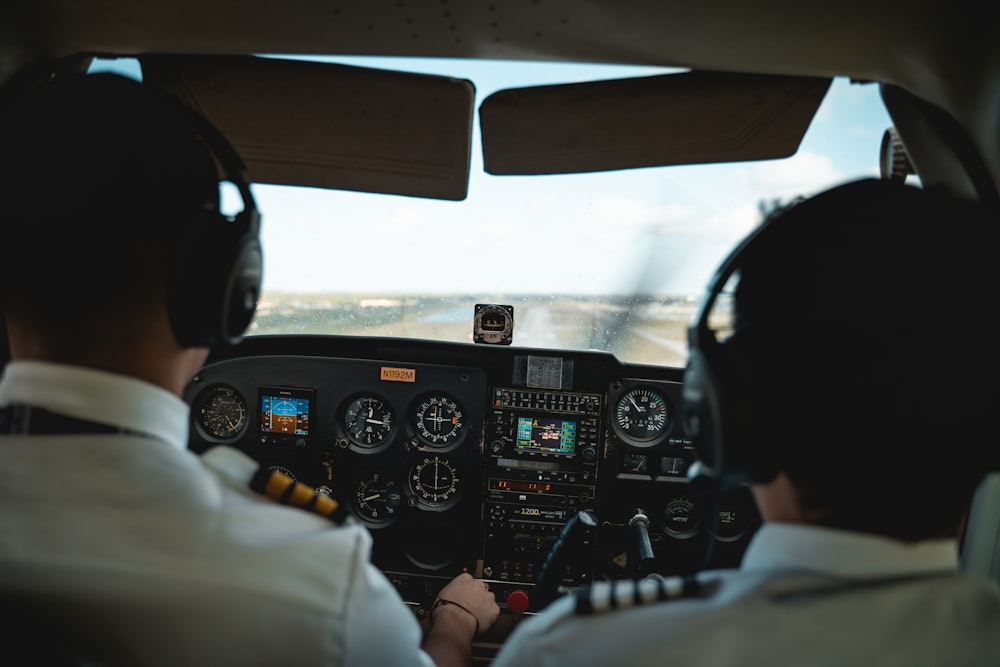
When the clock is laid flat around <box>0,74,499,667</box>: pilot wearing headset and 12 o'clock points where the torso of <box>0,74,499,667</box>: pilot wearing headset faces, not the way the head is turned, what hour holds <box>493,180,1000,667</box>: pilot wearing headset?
<box>493,180,1000,667</box>: pilot wearing headset is roughly at 4 o'clock from <box>0,74,499,667</box>: pilot wearing headset.

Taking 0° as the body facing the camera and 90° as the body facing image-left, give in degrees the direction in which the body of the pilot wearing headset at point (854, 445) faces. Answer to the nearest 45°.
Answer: approximately 180°

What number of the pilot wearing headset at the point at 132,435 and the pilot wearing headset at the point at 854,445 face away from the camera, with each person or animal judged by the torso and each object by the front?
2

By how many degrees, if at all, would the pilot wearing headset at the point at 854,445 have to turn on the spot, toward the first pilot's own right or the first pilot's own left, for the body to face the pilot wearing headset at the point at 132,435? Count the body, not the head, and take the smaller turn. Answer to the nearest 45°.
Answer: approximately 90° to the first pilot's own left

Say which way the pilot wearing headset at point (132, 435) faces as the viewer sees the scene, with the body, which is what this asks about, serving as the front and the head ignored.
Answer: away from the camera

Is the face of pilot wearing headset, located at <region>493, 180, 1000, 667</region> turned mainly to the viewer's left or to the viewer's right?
to the viewer's left
